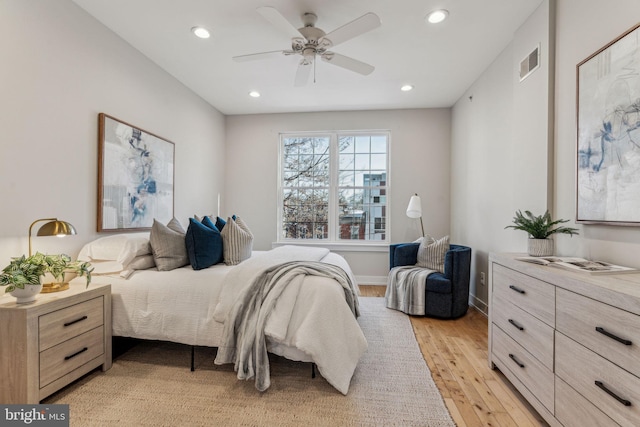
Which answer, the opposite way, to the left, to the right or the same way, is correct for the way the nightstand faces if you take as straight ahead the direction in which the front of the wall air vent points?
the opposite way

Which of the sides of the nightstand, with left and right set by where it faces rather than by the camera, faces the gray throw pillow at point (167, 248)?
left

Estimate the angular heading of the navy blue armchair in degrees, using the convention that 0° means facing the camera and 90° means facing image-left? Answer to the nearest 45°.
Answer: approximately 45°

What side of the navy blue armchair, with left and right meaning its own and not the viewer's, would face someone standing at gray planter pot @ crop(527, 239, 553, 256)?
left

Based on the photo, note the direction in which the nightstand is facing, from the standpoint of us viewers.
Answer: facing the viewer and to the right of the viewer

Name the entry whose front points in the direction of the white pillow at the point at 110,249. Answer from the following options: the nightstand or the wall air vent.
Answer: the wall air vent

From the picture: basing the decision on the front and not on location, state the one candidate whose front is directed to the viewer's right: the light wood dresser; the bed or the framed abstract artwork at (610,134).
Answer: the bed

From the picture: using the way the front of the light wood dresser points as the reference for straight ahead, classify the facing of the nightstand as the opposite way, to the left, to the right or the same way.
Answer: the opposite way

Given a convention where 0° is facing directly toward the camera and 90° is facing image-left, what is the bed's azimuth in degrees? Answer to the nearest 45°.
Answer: approximately 270°

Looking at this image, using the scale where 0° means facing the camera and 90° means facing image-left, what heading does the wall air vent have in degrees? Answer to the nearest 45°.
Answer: approximately 45°

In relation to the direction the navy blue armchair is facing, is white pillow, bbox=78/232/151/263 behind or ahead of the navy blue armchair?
ahead

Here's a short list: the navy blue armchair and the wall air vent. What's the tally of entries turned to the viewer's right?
0

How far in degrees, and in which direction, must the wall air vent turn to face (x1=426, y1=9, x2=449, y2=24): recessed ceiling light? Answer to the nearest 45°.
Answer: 0° — it already faces it
